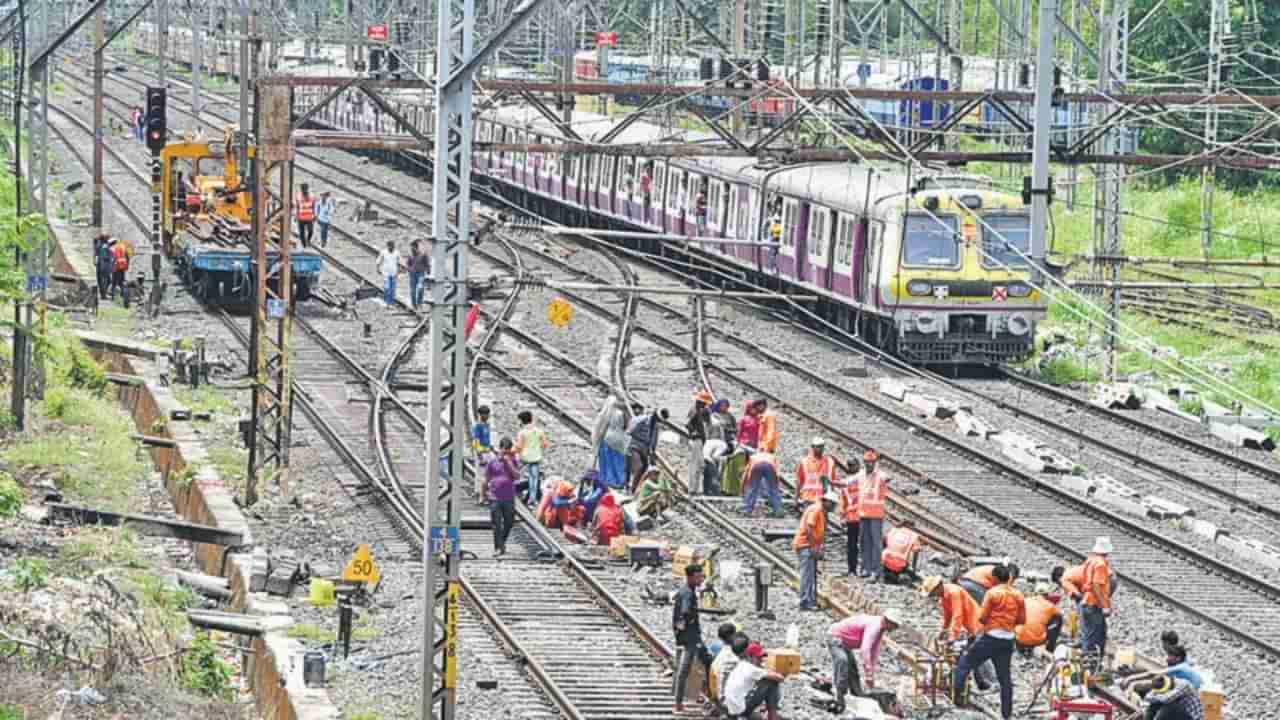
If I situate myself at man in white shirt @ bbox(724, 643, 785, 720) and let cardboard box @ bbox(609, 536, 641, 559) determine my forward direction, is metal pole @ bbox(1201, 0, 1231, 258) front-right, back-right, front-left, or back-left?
front-right

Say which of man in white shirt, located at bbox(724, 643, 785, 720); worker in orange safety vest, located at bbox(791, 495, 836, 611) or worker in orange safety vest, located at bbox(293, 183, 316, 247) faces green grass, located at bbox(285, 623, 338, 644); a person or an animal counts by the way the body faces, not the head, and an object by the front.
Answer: worker in orange safety vest, located at bbox(293, 183, 316, 247)

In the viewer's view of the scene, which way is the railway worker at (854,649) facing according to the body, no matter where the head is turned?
to the viewer's right

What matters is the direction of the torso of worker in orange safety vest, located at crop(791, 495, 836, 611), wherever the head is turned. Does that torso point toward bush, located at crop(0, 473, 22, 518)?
no

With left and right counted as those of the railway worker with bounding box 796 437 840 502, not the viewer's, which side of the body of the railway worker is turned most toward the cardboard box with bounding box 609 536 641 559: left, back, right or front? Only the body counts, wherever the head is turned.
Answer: right

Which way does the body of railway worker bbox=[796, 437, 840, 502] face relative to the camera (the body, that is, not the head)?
toward the camera

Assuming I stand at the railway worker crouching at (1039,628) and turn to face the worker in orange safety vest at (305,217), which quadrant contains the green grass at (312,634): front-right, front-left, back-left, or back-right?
front-left

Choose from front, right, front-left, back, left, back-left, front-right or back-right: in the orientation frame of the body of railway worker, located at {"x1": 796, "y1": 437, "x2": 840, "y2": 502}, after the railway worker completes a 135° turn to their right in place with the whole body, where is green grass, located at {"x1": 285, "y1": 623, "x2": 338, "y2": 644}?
left

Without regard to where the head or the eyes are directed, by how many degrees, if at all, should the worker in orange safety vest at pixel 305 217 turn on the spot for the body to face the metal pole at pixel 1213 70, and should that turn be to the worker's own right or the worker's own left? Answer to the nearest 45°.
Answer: approximately 45° to the worker's own left

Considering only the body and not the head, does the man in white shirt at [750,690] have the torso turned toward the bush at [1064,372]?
no

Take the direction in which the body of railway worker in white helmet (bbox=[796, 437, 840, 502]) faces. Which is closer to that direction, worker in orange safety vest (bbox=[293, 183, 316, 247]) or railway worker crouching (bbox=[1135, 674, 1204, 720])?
the railway worker crouching

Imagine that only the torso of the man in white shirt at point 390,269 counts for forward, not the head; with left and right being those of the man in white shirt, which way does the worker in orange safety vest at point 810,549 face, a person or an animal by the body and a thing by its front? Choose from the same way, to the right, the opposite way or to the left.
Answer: to the left

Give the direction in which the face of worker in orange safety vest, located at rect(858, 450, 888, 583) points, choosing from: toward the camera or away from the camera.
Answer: toward the camera

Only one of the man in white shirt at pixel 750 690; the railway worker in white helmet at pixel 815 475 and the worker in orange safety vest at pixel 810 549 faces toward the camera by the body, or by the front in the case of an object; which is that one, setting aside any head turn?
the railway worker in white helmet

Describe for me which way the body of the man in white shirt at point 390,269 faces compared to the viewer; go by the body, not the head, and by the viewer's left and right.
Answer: facing the viewer

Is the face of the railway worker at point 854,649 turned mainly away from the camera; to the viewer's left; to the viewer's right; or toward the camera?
to the viewer's right
